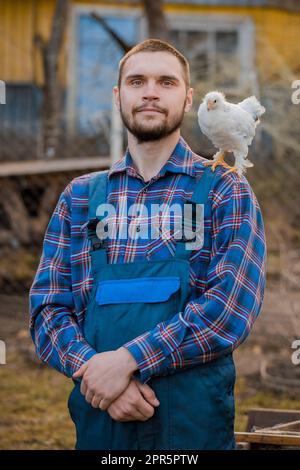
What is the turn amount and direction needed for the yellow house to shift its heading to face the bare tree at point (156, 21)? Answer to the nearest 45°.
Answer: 0° — it already faces it

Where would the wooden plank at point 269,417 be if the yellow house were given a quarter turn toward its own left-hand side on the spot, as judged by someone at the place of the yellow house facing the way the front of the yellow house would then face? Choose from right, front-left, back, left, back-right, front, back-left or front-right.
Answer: right

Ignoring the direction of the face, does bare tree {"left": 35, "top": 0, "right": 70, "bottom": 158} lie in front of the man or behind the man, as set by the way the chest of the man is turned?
behind

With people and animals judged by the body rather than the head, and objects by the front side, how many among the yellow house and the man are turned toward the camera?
2

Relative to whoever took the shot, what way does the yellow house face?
facing the viewer

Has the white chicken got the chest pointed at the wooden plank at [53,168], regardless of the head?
no

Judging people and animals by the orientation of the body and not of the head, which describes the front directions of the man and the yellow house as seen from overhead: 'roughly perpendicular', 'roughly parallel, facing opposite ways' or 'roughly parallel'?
roughly parallel

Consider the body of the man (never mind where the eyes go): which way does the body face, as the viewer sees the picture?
toward the camera

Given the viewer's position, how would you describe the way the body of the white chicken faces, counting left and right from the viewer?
facing the viewer and to the left of the viewer

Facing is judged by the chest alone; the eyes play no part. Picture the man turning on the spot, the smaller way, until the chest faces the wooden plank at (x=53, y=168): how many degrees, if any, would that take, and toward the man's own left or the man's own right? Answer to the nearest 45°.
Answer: approximately 180°

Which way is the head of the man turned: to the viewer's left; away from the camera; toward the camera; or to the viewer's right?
toward the camera

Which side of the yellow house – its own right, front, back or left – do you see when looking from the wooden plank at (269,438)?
front

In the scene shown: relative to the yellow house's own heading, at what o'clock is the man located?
The man is roughly at 12 o'clock from the yellow house.

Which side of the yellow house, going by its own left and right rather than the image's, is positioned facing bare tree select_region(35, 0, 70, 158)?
front
